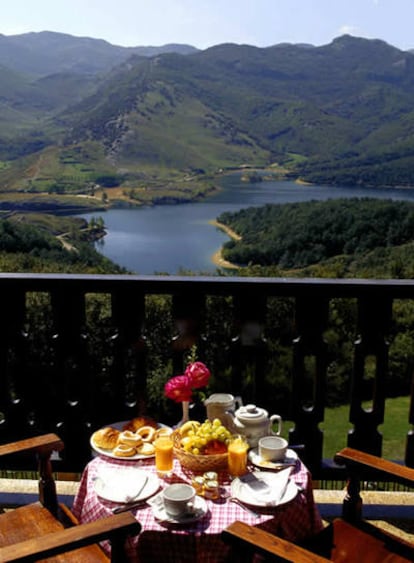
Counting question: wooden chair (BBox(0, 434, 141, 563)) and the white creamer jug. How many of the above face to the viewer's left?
1

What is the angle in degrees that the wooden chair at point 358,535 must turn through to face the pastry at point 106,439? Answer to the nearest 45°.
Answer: approximately 45° to its left

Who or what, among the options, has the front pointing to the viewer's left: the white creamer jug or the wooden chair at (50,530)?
the white creamer jug

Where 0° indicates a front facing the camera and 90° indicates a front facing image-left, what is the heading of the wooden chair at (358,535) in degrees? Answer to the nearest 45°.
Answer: approximately 135°

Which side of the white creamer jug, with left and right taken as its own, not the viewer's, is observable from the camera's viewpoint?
left

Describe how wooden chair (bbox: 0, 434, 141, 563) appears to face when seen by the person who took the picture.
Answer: facing away from the viewer and to the right of the viewer

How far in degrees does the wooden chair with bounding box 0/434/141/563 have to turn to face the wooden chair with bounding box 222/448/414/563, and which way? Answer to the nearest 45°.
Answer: approximately 45° to its right

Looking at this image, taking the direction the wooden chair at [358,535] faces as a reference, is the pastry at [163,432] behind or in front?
in front
